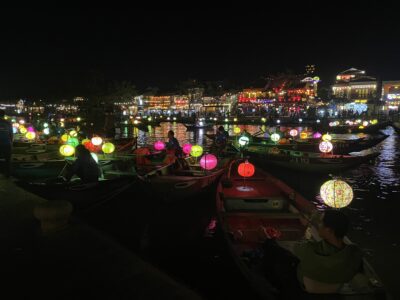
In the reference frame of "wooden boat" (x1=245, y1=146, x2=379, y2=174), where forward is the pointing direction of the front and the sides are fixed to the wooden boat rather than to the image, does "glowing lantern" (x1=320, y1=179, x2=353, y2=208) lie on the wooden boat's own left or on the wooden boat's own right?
on the wooden boat's own right

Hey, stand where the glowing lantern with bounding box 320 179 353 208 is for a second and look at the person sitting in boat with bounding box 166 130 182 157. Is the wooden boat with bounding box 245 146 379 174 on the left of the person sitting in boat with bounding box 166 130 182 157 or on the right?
right

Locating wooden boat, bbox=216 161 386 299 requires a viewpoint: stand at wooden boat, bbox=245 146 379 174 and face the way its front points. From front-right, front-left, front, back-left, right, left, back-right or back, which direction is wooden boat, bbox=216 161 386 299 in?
right

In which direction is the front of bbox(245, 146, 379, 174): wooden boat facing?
to the viewer's right

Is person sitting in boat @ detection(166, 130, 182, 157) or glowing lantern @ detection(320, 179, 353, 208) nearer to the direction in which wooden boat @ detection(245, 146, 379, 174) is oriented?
the glowing lantern

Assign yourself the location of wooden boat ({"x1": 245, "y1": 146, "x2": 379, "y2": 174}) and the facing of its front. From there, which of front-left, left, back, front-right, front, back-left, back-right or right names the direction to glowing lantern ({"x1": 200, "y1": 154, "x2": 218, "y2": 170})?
back-right

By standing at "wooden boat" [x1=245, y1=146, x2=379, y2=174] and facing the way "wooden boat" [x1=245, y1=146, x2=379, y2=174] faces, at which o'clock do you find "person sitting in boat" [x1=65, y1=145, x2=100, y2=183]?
The person sitting in boat is roughly at 4 o'clock from the wooden boat.

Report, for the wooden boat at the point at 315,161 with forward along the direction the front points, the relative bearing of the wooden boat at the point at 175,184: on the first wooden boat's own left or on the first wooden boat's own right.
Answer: on the first wooden boat's own right

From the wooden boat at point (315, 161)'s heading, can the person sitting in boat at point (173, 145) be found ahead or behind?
behind
